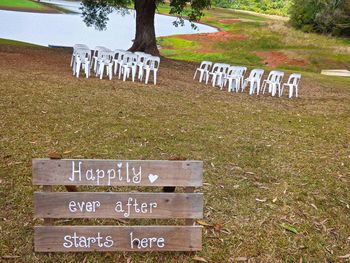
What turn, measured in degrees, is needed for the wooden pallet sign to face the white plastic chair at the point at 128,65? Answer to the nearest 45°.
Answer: approximately 180°

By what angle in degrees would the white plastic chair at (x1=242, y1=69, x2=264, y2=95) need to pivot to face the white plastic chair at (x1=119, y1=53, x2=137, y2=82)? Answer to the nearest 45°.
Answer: approximately 45° to its left

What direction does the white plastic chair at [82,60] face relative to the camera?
away from the camera

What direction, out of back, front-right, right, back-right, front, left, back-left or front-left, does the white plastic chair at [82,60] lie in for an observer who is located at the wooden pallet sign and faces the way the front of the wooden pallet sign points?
back

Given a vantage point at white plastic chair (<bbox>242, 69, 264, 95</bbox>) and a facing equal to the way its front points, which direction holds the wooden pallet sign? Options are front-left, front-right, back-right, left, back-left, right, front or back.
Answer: back-left

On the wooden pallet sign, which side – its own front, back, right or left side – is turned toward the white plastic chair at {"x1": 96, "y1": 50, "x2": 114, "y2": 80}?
back

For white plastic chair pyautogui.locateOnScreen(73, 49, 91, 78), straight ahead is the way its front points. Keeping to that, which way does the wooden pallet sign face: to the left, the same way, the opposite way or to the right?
the opposite way

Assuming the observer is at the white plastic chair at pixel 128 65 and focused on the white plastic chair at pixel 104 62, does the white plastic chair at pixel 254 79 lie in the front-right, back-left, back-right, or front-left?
back-left

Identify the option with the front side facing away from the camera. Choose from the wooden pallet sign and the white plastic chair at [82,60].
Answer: the white plastic chair

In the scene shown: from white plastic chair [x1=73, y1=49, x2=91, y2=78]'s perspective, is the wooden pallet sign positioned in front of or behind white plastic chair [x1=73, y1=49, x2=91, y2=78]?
behind

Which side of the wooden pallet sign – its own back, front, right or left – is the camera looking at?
front

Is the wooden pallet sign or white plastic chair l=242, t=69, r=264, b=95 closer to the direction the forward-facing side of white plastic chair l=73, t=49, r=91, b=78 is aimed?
the white plastic chair

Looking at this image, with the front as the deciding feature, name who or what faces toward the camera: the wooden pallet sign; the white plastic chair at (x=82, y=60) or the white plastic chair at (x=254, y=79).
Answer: the wooden pallet sign
